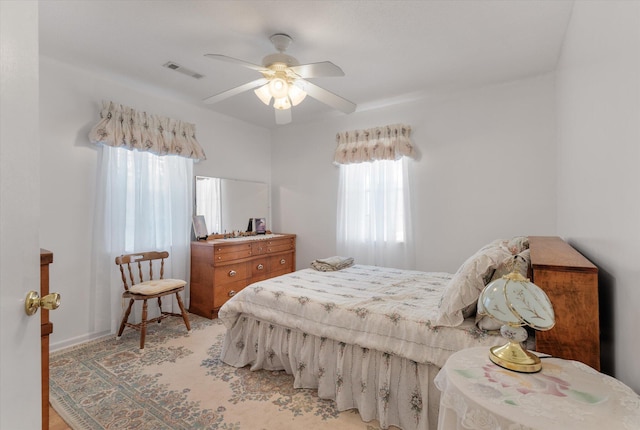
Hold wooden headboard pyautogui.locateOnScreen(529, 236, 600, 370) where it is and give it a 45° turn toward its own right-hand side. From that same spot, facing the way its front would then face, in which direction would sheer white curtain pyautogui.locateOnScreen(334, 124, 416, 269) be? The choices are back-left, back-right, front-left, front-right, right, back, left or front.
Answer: front

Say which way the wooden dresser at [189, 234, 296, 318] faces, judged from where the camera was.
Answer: facing the viewer and to the right of the viewer

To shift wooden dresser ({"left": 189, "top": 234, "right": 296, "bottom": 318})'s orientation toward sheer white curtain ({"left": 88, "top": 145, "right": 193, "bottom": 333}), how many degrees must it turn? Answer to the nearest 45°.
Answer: approximately 135° to its right

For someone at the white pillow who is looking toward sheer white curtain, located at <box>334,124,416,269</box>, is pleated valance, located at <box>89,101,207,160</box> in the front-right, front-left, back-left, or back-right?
front-left

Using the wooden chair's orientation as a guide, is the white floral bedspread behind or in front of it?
in front

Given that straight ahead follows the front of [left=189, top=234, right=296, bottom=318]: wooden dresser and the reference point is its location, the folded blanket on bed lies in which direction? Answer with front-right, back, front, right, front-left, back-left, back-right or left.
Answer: front

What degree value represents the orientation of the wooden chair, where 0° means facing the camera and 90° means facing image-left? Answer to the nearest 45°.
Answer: approximately 315°

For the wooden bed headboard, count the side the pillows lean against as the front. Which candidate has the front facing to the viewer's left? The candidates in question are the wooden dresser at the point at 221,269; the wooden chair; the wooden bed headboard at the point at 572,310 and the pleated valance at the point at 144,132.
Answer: the wooden bed headboard at the point at 572,310

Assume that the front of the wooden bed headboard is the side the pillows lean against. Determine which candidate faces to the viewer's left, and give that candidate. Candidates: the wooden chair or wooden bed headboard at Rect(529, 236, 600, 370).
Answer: the wooden bed headboard

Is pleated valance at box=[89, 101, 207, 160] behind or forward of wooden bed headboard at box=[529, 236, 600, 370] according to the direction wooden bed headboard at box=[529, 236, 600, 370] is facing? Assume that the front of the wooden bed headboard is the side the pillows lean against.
forward

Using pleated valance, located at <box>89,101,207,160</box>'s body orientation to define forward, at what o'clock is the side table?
The side table is roughly at 1 o'clock from the pleated valance.
